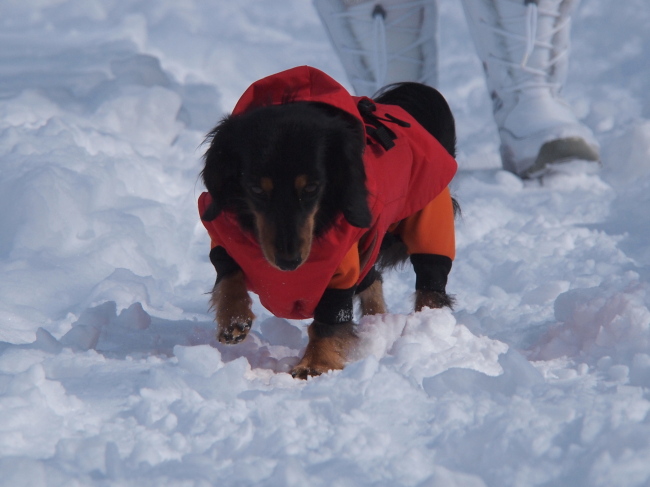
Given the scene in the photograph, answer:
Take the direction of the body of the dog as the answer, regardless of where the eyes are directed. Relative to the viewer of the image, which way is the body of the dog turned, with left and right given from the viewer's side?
facing the viewer and to the left of the viewer
